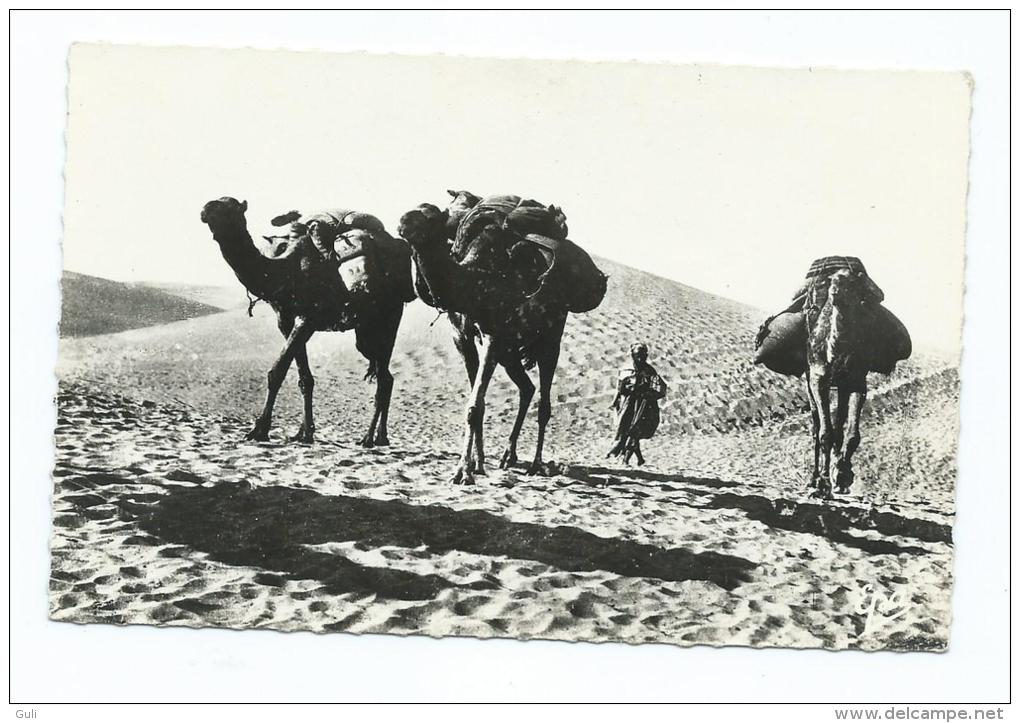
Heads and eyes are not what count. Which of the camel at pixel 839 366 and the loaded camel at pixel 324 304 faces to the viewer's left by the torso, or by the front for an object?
the loaded camel

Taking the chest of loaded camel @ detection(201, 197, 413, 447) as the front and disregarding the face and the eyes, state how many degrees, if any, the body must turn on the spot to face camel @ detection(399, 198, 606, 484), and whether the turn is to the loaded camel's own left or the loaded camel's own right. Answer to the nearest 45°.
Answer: approximately 180°

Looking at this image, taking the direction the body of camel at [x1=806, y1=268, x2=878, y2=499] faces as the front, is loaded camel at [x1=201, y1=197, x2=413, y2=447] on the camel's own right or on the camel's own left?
on the camel's own right

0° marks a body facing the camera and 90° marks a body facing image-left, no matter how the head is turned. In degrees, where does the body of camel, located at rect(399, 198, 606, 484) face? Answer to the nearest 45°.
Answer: approximately 45°

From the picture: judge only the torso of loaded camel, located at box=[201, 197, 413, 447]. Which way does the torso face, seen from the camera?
to the viewer's left

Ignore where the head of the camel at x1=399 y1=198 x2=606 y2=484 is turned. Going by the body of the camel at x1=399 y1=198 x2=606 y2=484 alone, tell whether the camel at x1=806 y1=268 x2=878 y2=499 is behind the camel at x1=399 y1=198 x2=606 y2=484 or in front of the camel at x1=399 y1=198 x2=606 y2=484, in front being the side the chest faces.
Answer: behind

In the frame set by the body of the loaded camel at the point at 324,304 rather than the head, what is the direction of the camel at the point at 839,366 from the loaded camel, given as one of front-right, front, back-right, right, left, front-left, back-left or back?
back

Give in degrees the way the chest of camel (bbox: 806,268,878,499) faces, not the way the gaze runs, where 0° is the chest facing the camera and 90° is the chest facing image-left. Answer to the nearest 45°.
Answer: approximately 0°

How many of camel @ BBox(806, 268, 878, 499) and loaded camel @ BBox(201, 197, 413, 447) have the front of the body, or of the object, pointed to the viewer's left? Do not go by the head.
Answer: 1
